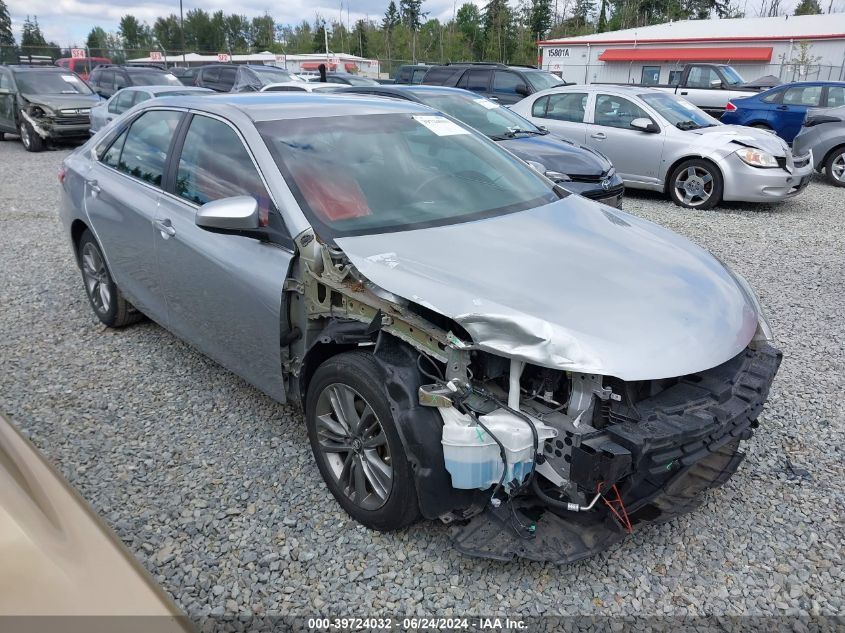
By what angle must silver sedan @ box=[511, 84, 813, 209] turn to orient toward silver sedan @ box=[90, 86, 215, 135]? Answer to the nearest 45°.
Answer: approximately 135° to its right

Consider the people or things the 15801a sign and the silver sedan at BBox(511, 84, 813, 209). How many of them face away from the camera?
0

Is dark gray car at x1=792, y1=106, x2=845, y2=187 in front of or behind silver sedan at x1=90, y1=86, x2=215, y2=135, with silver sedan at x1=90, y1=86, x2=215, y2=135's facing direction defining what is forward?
in front

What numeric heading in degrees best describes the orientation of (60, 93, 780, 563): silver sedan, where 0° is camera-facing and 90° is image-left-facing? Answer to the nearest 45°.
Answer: approximately 315°

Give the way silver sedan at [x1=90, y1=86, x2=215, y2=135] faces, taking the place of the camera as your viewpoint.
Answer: facing the viewer and to the right of the viewer

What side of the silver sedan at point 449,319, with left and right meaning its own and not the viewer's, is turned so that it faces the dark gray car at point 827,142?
left

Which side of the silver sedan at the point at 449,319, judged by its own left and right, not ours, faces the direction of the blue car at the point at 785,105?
left

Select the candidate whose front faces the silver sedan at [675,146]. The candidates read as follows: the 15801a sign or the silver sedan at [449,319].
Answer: the 15801a sign

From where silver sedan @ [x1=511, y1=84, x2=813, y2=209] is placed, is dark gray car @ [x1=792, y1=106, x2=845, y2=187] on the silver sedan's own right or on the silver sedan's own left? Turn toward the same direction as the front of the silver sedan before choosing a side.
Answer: on the silver sedan's own left

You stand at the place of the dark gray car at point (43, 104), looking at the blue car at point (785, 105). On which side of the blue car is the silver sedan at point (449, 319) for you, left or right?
right

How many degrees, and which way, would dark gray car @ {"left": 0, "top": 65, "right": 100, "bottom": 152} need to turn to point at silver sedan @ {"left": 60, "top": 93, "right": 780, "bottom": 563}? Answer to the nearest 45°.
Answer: approximately 45° to its right

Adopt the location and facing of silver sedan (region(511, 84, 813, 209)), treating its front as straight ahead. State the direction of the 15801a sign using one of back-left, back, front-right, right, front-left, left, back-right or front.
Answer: back-left
